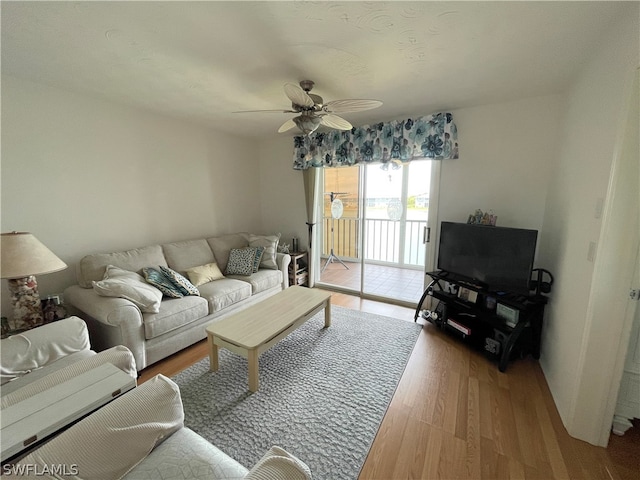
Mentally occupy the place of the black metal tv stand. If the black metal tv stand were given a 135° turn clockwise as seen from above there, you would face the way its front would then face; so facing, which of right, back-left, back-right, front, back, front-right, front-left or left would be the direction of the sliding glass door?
front-left

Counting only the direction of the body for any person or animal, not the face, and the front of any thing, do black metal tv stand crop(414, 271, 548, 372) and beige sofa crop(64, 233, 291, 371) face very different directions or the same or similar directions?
very different directions

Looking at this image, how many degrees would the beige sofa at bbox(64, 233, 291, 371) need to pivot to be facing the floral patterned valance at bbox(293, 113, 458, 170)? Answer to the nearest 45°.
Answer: approximately 45° to its left

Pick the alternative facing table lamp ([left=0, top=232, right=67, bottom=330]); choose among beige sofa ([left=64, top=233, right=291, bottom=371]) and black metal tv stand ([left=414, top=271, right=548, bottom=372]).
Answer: the black metal tv stand

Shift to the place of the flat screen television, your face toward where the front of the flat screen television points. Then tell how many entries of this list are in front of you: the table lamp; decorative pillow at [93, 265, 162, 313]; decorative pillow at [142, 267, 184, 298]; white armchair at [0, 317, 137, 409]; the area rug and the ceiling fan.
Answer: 6

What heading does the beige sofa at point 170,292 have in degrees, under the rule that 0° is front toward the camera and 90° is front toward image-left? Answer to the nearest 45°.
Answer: approximately 315°

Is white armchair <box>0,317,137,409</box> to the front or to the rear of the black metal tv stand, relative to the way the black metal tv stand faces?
to the front

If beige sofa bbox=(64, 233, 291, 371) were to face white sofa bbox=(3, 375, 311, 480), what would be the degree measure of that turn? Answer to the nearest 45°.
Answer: approximately 45° to its right

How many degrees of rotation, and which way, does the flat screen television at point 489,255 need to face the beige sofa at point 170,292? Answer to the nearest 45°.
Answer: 0° — it already faces it

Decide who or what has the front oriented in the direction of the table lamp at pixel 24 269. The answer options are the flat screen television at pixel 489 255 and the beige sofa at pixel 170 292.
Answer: the flat screen television

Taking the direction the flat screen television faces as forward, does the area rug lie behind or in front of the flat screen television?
in front

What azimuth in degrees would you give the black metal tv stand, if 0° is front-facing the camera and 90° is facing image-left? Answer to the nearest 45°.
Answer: approximately 45°

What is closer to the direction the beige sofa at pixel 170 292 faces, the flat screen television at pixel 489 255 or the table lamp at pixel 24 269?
the flat screen television

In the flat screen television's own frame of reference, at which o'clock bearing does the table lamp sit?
The table lamp is roughly at 12 o'clock from the flat screen television.

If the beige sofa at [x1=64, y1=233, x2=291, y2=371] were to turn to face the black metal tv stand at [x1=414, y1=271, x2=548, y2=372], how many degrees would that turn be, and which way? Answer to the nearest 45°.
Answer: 0° — it already faces it

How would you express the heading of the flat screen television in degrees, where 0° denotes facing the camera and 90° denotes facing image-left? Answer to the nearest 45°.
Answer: approximately 45°
